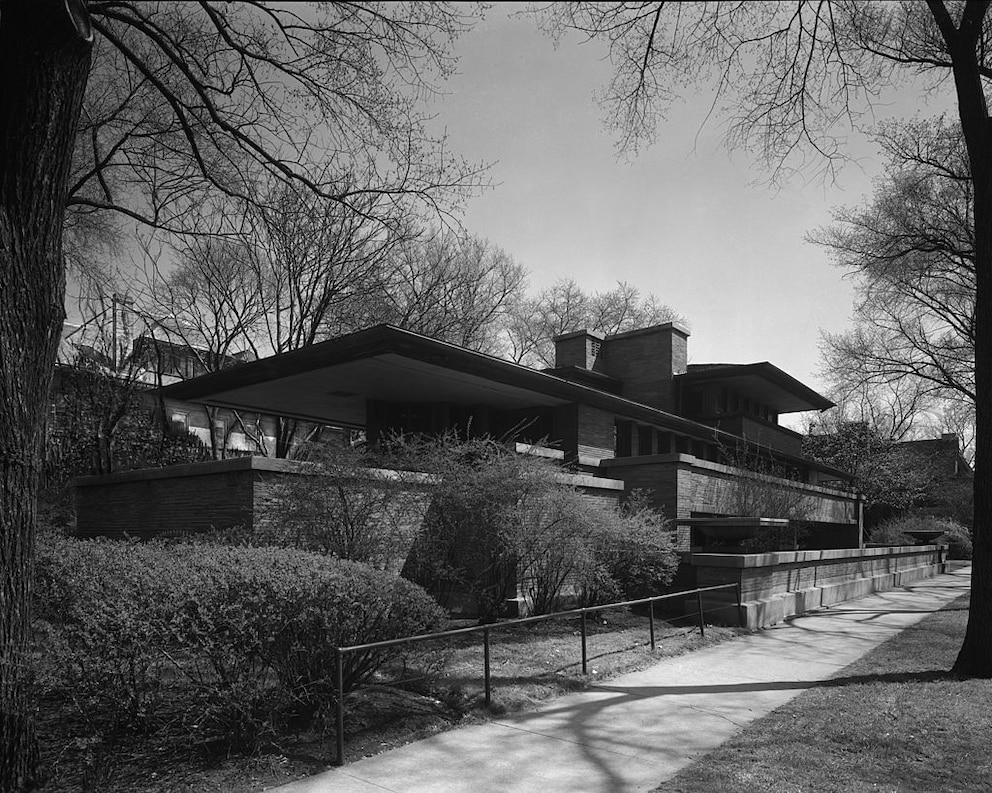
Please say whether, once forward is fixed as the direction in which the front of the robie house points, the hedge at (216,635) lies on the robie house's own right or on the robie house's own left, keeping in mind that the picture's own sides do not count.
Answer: on the robie house's own right

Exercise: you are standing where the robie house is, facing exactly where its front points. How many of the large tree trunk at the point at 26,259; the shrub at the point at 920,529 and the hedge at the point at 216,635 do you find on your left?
1

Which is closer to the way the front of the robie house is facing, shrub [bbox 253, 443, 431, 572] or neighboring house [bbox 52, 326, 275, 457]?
the shrub

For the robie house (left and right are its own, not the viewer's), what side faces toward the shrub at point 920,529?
left

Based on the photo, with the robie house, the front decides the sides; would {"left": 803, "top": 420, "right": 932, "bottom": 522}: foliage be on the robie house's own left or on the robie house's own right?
on the robie house's own left

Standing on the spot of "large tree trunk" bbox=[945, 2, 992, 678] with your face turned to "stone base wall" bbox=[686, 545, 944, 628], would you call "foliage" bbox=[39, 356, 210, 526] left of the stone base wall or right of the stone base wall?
left

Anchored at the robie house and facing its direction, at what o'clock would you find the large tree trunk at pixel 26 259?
The large tree trunk is roughly at 2 o'clock from the robie house.

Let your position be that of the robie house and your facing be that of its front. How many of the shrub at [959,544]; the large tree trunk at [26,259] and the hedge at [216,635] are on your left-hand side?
1

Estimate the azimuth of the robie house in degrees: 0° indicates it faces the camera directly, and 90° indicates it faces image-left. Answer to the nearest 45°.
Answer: approximately 315°

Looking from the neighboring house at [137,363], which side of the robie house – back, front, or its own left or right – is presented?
back

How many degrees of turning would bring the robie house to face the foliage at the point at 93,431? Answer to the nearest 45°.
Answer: approximately 135° to its right

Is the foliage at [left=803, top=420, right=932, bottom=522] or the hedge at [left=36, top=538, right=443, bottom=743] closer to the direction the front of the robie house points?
the hedge

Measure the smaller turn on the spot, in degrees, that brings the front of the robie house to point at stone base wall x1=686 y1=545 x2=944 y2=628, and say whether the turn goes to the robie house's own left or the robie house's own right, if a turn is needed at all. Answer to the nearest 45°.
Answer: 0° — it already faces it
